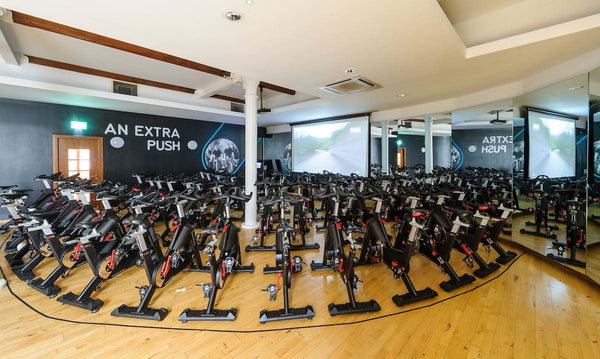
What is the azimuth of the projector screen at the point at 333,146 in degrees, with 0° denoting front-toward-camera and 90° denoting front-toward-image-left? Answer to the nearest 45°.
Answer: approximately 45°

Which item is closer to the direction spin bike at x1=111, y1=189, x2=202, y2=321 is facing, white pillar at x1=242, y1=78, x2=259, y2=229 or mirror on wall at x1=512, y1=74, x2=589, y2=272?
the white pillar

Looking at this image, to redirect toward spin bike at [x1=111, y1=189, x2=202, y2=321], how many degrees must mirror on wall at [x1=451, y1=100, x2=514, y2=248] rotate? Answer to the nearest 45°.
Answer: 0° — it already faces it

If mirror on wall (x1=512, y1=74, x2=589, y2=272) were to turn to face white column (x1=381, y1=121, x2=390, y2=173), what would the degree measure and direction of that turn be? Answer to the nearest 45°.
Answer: approximately 90° to its right

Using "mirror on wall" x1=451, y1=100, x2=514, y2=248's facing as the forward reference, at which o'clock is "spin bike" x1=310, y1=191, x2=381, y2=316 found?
The spin bike is roughly at 11 o'clock from the mirror on wall.

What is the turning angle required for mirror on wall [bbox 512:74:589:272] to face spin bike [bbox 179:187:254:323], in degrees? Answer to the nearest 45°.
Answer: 0° — it already faces it

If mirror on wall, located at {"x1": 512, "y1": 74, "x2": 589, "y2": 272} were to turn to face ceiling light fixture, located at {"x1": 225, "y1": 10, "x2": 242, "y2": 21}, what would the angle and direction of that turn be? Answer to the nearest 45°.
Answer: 0° — it already faces it

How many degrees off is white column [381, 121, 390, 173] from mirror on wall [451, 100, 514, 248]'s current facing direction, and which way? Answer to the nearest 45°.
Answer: approximately 90° to its right

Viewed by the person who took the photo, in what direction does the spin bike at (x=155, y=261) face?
facing away from the viewer and to the right of the viewer

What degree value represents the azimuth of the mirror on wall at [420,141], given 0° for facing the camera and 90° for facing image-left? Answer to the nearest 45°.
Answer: approximately 45°

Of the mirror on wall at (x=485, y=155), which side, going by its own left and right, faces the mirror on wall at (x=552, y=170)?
left

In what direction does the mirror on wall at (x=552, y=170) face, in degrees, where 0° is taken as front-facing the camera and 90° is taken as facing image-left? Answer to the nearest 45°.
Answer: approximately 45°
